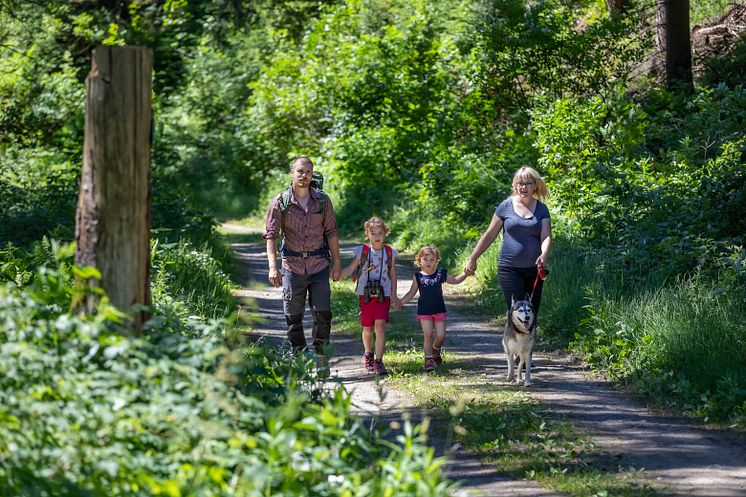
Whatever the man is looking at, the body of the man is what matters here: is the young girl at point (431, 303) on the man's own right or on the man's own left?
on the man's own left

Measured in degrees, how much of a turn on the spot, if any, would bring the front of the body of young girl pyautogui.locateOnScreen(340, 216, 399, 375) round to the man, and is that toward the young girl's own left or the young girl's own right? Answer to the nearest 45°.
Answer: approximately 45° to the young girl's own right

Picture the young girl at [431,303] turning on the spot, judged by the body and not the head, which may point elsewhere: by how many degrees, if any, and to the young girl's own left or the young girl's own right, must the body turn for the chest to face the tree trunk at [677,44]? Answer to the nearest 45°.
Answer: approximately 135° to the young girl's own left

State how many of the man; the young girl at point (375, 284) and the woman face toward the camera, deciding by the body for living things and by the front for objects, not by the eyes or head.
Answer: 3

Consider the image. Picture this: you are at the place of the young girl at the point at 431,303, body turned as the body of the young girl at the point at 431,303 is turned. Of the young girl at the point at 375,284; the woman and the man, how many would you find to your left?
1
